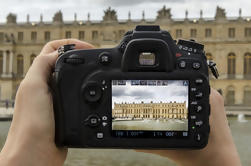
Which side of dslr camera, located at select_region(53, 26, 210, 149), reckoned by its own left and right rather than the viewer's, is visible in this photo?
back
